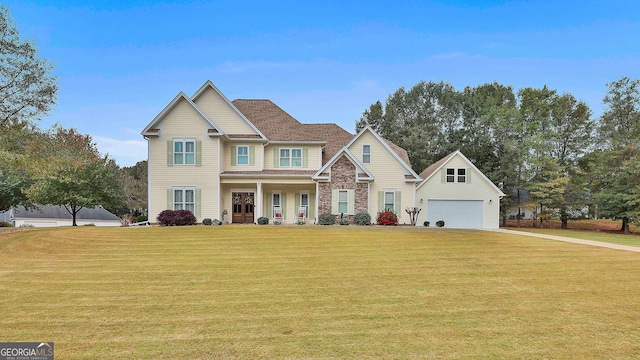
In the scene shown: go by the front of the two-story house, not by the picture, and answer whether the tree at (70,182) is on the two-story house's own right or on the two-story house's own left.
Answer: on the two-story house's own right

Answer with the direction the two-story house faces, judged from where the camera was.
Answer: facing the viewer
